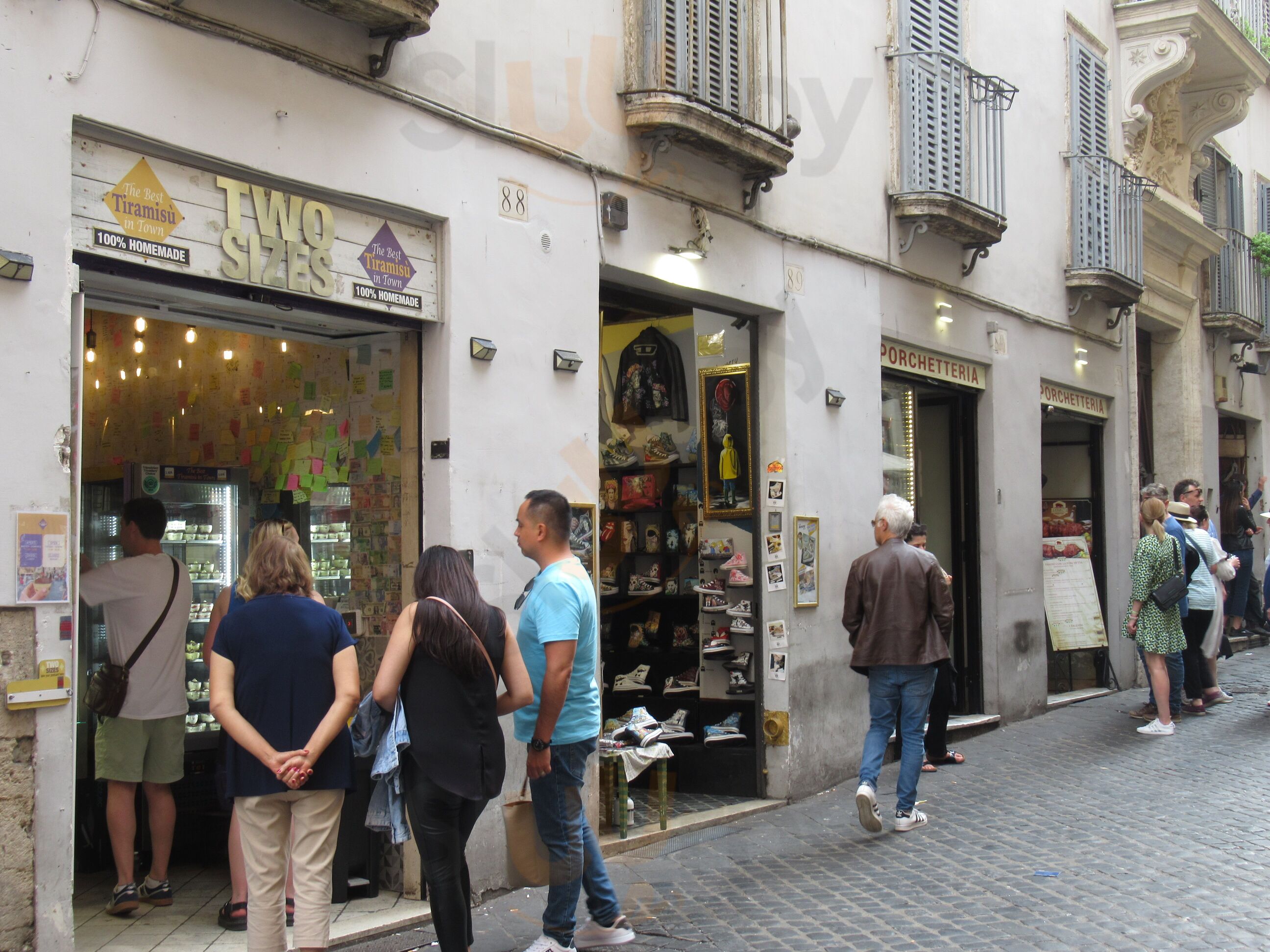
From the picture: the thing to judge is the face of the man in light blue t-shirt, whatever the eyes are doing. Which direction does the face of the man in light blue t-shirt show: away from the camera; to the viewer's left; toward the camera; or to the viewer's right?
to the viewer's left

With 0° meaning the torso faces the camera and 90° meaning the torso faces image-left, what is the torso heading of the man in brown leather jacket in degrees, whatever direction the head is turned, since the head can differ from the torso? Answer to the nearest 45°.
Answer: approximately 180°

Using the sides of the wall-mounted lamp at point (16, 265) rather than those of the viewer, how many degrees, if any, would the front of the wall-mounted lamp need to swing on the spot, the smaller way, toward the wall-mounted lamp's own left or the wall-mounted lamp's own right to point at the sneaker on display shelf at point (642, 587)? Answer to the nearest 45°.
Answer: approximately 135° to the wall-mounted lamp's own left

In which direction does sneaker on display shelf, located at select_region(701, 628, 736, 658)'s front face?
to the viewer's left

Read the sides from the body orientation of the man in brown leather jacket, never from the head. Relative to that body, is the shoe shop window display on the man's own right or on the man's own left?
on the man's own left

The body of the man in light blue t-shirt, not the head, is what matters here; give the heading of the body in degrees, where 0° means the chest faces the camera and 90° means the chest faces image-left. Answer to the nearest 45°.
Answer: approximately 90°

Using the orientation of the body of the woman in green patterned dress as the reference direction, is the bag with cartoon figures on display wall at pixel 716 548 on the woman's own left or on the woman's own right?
on the woman's own left

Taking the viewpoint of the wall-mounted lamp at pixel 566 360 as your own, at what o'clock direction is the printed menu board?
The printed menu board is roughly at 9 o'clock from the wall-mounted lamp.

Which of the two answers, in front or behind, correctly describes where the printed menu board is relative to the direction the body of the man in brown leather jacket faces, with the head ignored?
in front

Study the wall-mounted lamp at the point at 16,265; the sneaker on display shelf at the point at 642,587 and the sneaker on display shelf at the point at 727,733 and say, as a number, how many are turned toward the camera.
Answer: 1

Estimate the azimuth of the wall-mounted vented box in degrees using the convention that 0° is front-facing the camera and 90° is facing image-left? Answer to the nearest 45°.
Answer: approximately 315°

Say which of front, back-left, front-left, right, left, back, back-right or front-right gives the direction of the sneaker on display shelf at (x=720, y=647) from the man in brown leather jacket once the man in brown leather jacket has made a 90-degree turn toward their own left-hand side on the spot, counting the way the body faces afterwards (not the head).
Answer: front-right
